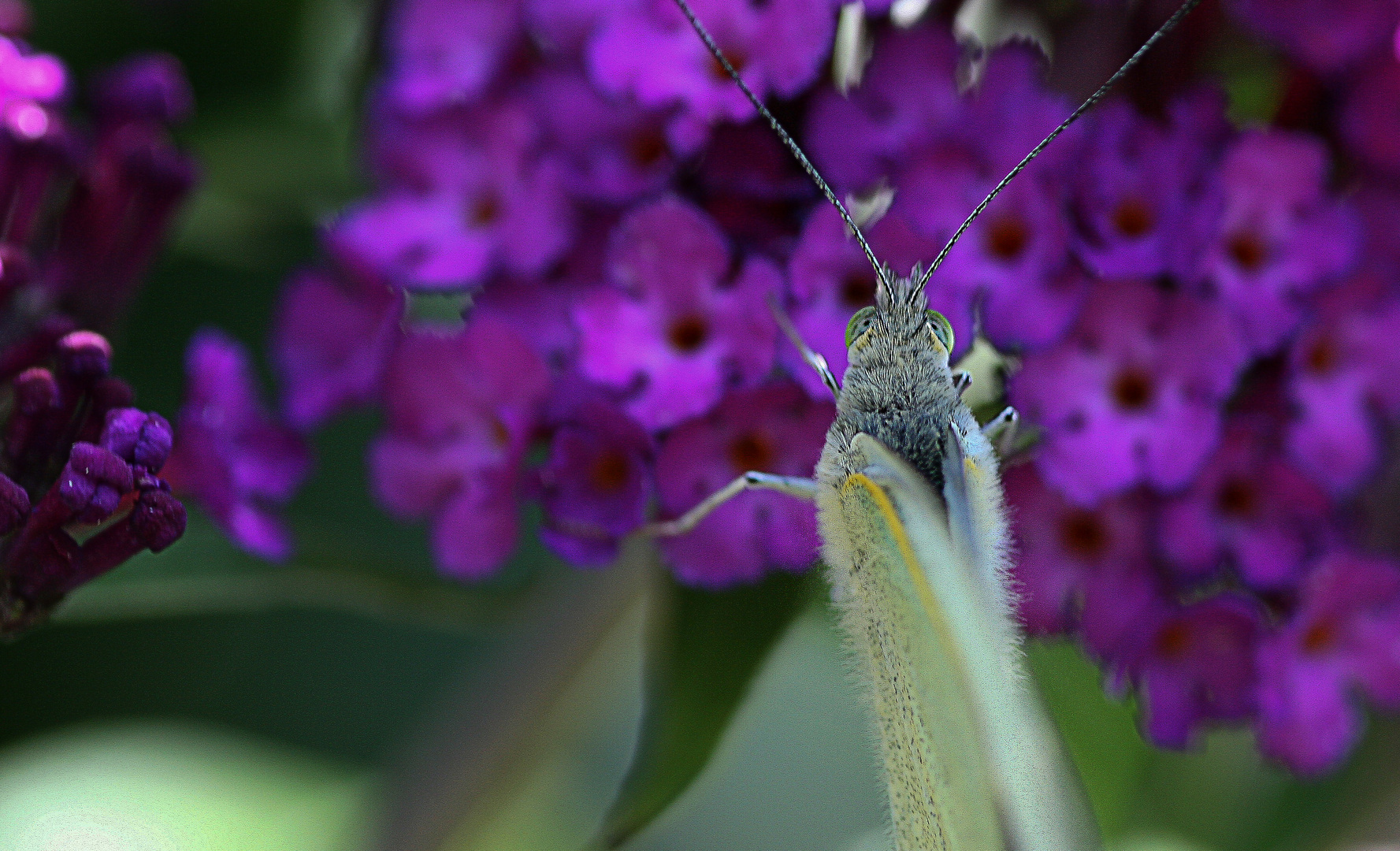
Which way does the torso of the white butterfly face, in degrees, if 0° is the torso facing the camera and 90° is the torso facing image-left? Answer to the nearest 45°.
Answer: approximately 180°
